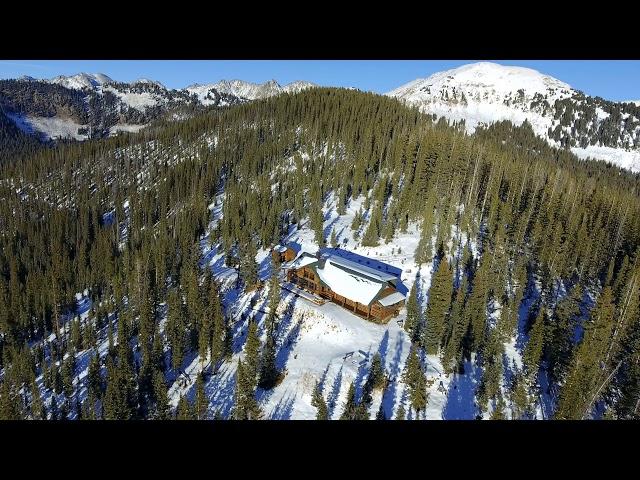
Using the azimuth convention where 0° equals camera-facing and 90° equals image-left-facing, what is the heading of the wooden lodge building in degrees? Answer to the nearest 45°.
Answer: approximately 45°

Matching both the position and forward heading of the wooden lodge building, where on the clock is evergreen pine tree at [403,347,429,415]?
The evergreen pine tree is roughly at 10 o'clock from the wooden lodge building.

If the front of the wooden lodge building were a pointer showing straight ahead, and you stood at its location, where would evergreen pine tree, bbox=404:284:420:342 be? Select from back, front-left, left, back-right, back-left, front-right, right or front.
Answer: left

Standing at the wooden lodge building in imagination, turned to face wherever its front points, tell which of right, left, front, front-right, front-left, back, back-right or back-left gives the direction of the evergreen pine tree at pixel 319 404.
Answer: front-left

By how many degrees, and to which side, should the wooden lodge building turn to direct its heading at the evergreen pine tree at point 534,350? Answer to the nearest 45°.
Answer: approximately 90° to its left

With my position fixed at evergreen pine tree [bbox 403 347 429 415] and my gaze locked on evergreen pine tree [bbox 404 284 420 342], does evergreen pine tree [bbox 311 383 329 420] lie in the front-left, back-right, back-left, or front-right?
back-left

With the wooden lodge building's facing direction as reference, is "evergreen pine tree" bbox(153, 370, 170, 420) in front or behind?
in front

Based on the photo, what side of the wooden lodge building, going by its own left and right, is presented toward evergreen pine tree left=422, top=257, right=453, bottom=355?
left
